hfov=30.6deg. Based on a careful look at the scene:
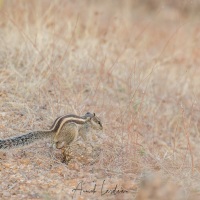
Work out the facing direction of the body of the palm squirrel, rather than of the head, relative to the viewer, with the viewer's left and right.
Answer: facing to the right of the viewer
